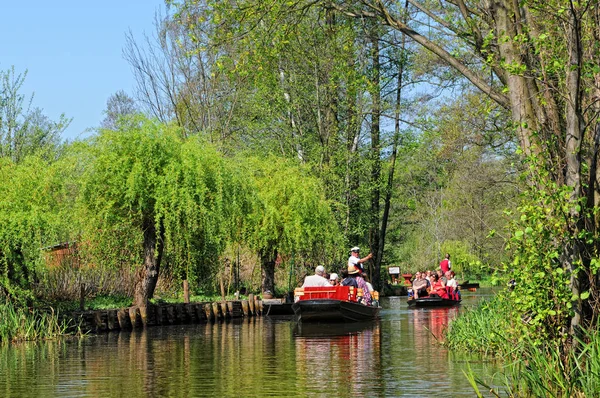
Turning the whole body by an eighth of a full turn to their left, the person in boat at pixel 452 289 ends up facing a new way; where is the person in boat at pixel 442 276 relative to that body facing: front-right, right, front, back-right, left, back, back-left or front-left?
back

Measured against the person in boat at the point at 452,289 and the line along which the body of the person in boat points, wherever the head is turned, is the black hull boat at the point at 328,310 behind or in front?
in front

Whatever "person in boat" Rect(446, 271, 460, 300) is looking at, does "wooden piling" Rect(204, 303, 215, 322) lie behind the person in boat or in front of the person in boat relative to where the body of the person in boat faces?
in front

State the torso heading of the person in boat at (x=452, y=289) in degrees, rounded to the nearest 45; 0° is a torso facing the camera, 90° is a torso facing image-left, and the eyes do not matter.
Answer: approximately 45°
